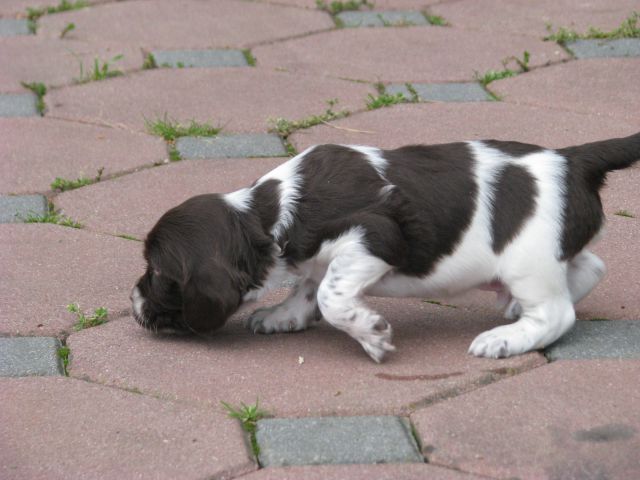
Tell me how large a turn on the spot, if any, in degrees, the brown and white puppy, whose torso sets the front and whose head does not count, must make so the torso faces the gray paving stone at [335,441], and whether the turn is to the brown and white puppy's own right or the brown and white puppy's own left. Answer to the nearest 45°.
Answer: approximately 90° to the brown and white puppy's own left

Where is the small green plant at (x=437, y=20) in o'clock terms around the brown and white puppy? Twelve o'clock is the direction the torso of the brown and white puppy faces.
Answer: The small green plant is roughly at 3 o'clock from the brown and white puppy.

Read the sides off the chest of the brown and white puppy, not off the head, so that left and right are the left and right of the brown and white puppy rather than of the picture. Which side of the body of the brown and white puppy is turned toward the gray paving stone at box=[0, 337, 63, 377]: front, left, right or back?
front

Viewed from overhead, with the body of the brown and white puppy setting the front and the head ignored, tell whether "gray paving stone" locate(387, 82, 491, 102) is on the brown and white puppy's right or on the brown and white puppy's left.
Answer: on the brown and white puppy's right

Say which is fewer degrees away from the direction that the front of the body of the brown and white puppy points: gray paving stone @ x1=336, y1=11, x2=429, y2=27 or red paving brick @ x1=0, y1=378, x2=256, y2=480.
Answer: the red paving brick

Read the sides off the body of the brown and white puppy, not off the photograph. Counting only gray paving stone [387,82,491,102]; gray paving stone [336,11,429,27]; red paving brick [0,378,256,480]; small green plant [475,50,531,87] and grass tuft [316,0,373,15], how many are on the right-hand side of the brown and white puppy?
4

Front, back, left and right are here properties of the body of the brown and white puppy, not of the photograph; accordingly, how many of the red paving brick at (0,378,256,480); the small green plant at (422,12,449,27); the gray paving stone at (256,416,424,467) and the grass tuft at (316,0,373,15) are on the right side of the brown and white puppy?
2

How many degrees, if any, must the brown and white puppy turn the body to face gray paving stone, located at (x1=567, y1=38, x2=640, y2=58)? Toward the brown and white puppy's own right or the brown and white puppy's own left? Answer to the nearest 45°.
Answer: approximately 90° to the brown and white puppy's own right

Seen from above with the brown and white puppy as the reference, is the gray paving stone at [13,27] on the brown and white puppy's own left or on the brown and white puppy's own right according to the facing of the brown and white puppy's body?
on the brown and white puppy's own right

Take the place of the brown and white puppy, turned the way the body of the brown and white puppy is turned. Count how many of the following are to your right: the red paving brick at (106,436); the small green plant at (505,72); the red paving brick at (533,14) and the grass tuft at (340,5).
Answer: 3

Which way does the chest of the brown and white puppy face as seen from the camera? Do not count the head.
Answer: to the viewer's left

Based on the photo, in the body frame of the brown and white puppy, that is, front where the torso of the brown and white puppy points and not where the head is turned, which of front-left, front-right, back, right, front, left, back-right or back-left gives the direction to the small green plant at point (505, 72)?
right

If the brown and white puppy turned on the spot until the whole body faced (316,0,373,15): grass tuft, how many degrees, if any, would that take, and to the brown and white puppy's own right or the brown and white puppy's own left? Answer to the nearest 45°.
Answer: approximately 90° to the brown and white puppy's own right

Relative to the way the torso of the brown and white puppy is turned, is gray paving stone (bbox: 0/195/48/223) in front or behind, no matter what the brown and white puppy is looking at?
in front

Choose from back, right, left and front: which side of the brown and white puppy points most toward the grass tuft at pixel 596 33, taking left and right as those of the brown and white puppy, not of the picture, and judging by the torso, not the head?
right

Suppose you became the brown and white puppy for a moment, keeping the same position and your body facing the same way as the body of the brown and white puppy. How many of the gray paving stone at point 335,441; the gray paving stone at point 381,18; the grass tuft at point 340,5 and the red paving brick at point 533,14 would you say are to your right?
3

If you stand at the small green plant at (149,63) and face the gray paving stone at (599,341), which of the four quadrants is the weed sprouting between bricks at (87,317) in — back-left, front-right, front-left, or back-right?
front-right

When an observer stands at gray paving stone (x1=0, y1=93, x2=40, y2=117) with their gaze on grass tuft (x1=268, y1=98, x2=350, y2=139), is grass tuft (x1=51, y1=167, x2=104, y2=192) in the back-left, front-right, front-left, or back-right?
front-right

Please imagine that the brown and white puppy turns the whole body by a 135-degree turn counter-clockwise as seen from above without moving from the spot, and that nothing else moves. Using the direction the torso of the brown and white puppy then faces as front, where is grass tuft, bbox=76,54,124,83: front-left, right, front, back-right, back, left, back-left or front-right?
back

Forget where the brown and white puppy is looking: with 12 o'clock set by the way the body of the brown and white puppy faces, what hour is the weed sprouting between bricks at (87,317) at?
The weed sprouting between bricks is roughly at 12 o'clock from the brown and white puppy.
